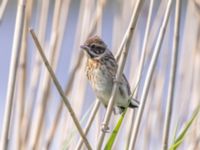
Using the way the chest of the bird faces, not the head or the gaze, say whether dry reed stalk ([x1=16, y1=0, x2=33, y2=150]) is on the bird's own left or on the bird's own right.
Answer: on the bird's own right

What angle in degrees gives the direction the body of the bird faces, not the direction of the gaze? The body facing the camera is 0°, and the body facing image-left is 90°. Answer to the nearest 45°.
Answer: approximately 45°

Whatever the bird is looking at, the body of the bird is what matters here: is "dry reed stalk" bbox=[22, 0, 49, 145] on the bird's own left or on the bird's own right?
on the bird's own right
